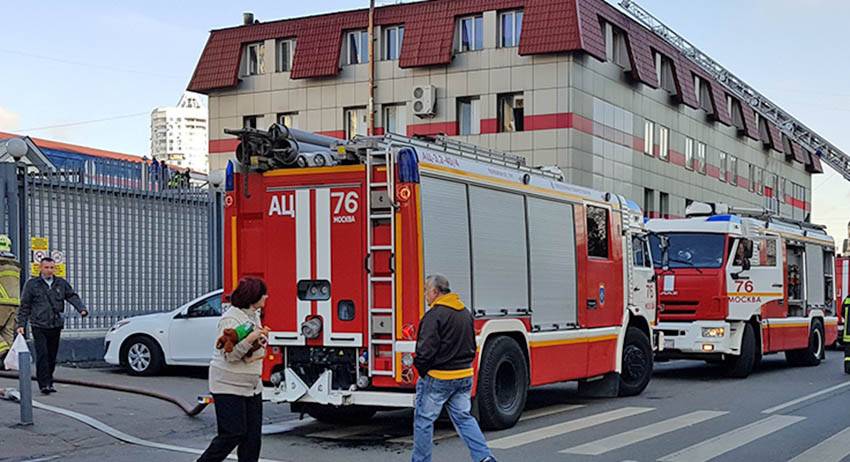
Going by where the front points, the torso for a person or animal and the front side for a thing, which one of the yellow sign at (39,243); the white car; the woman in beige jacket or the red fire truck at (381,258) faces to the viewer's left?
the white car

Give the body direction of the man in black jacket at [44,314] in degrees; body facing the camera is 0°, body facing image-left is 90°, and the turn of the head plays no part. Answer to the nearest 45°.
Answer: approximately 0°

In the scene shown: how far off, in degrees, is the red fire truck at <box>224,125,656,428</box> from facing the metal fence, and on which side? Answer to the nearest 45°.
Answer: approximately 90° to its left

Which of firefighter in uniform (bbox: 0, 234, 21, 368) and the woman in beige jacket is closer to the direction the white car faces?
the firefighter in uniform

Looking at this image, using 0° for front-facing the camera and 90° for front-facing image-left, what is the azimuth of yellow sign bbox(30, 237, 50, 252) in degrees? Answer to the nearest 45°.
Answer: approximately 0°

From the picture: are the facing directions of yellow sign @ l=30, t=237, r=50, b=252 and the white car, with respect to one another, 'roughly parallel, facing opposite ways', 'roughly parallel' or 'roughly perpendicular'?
roughly perpendicular

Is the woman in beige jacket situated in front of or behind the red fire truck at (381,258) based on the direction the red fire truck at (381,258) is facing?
behind

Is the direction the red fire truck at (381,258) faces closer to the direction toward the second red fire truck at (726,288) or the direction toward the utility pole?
the second red fire truck

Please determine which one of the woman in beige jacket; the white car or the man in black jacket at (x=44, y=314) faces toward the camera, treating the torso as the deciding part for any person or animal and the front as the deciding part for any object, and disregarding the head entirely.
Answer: the man in black jacket

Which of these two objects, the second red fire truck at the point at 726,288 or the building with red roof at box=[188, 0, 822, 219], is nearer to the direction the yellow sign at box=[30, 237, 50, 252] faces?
the second red fire truck

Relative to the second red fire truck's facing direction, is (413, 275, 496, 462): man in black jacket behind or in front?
in front

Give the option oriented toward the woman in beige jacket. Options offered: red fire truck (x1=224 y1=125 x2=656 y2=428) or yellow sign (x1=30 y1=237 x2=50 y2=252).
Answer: the yellow sign

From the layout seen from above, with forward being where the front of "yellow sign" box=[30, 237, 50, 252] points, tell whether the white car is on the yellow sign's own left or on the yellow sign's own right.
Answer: on the yellow sign's own left

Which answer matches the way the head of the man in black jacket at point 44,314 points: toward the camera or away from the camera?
toward the camera

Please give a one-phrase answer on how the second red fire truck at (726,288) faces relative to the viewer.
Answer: facing the viewer and to the left of the viewer
